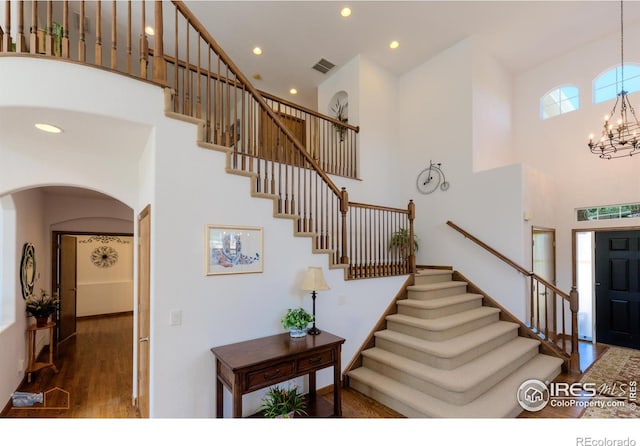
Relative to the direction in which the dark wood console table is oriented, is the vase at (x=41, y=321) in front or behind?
behind

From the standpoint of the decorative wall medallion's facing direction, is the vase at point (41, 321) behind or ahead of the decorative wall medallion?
ahead

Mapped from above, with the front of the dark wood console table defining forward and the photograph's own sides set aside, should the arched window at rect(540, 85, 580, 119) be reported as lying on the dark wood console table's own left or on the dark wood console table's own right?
on the dark wood console table's own left

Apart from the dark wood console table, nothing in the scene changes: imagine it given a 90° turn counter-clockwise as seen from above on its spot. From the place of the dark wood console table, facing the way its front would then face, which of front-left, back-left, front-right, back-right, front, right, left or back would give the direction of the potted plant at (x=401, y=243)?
front

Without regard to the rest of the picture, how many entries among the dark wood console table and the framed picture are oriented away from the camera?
0

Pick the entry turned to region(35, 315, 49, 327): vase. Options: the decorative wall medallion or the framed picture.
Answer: the decorative wall medallion

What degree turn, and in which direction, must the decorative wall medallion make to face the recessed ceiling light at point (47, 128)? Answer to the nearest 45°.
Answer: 0° — it already faces it
